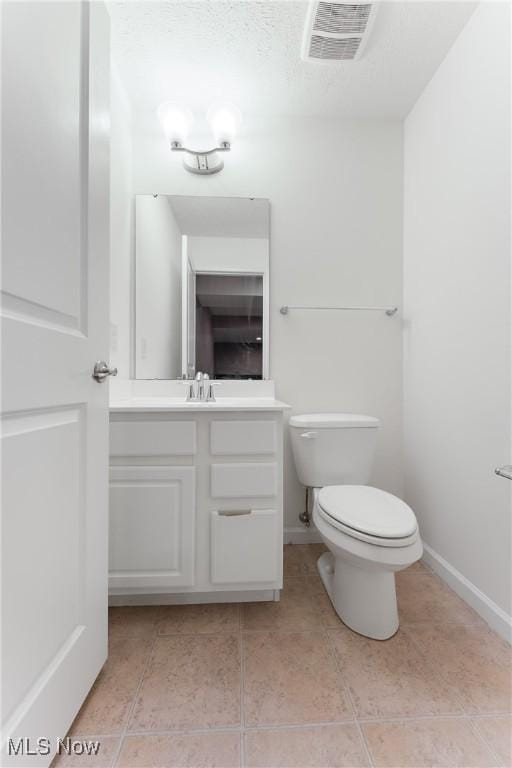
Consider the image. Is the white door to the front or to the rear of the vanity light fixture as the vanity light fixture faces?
to the front

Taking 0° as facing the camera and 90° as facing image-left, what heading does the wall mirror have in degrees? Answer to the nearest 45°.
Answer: approximately 0°

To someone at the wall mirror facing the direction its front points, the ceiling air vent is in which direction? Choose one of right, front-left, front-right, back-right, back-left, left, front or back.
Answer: front-left

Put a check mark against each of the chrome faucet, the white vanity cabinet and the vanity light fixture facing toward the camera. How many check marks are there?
3

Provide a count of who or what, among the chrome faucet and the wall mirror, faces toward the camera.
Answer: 2

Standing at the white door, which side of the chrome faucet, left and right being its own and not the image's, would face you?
front
